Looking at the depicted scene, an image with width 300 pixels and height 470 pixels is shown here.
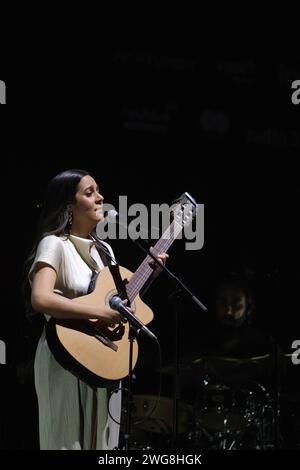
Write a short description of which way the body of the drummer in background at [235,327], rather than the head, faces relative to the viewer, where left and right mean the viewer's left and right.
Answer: facing the viewer

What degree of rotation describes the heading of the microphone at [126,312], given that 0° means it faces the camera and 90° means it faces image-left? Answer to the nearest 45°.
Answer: approximately 90°

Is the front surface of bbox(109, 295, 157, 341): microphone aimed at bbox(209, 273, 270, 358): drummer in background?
no

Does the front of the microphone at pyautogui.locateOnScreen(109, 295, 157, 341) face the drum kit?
no

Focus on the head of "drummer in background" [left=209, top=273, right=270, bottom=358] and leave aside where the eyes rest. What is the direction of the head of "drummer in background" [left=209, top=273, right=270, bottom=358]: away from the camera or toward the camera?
toward the camera

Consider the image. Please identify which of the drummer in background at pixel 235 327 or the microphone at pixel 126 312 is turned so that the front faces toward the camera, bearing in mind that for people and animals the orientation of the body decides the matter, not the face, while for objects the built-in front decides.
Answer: the drummer in background

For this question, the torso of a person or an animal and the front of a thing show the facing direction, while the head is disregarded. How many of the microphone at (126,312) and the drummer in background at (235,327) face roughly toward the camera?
1

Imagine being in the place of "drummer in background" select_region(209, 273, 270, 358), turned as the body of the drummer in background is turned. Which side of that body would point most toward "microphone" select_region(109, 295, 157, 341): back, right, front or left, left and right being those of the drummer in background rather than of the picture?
front

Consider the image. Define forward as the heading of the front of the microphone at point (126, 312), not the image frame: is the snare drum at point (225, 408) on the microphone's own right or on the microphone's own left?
on the microphone's own right
